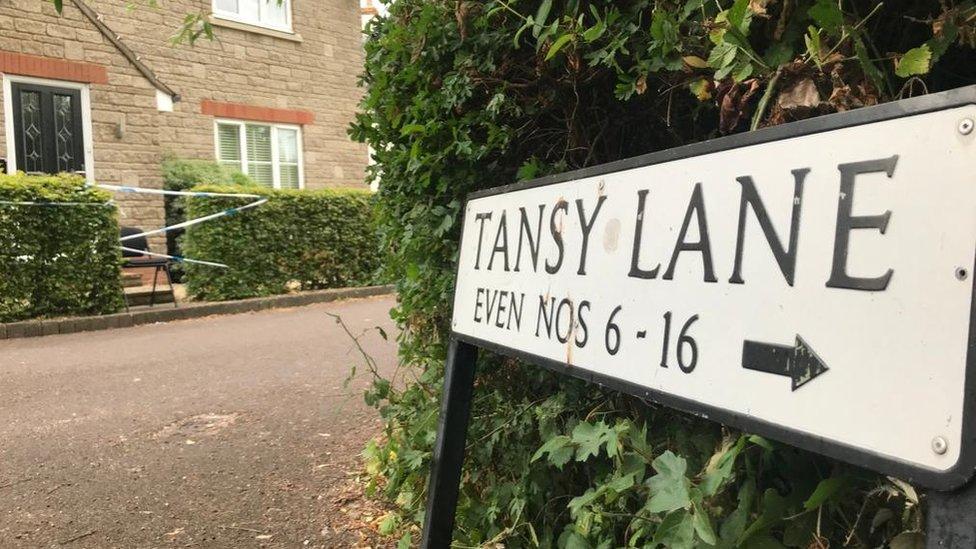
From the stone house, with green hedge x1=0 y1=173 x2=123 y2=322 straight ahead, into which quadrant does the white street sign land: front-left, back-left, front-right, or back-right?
front-left

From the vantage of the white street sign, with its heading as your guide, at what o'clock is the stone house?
The stone house is roughly at 3 o'clock from the white street sign.

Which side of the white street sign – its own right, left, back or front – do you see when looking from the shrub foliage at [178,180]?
right

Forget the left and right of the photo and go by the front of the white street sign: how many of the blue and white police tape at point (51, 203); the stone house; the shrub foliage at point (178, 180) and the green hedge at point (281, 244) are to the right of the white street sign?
4

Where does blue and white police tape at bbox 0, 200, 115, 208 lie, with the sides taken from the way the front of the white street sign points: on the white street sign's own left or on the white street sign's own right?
on the white street sign's own right

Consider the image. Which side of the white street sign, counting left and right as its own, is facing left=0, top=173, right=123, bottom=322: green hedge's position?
right

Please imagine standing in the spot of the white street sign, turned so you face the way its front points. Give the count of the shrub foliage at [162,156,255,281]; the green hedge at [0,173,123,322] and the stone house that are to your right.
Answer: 3

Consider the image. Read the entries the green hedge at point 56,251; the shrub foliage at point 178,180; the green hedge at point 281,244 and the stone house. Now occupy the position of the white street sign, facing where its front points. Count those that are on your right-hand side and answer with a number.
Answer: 4

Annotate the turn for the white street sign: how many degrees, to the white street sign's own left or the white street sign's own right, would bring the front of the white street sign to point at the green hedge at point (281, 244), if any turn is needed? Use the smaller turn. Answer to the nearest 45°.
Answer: approximately 90° to the white street sign's own right

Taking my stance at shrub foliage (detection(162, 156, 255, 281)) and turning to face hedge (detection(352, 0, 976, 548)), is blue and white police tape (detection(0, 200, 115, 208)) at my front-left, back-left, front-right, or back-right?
front-right

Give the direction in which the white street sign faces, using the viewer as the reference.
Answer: facing the viewer and to the left of the viewer
